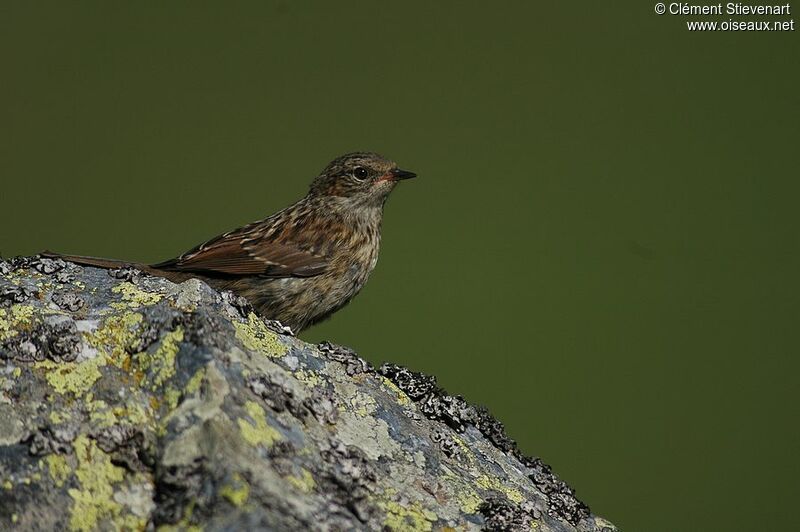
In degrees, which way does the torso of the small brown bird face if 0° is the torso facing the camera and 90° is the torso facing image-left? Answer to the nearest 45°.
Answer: approximately 270°
